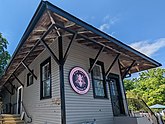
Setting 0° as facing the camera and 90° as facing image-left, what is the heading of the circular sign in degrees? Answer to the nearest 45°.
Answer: approximately 315°

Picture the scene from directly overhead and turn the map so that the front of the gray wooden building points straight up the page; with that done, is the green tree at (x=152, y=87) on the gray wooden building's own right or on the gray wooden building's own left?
on the gray wooden building's own left

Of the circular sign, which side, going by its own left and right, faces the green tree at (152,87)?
left

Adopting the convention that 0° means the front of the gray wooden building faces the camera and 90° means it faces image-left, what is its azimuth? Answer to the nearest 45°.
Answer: approximately 315°
